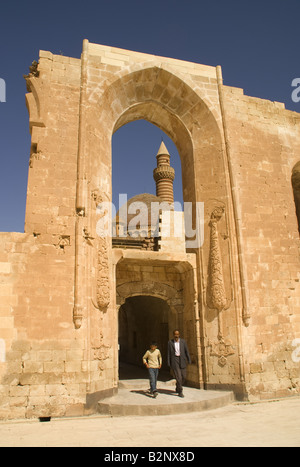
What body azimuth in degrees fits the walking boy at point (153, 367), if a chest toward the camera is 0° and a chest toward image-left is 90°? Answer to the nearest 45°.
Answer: approximately 0°

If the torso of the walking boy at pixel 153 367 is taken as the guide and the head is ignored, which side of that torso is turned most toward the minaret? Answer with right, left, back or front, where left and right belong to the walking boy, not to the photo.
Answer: back

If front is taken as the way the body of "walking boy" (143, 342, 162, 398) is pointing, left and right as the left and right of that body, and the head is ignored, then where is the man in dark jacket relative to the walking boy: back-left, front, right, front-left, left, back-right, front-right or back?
left
